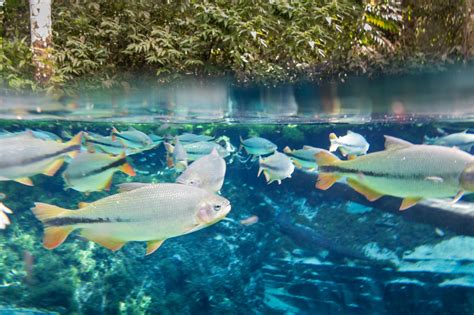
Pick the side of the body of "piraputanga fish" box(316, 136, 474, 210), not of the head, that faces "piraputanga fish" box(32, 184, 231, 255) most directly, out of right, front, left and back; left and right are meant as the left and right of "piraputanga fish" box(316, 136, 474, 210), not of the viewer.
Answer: back

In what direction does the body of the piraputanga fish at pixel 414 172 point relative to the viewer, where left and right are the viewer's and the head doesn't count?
facing to the right of the viewer

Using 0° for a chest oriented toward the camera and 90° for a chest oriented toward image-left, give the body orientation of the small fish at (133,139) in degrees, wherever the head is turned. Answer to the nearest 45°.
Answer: approximately 270°

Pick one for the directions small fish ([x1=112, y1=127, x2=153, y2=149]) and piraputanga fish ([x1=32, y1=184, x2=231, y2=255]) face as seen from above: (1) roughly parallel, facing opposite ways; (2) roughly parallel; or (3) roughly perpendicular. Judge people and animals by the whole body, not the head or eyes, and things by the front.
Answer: roughly parallel

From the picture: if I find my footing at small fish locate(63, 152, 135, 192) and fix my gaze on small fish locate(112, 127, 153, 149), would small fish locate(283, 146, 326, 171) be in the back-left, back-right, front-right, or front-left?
front-right

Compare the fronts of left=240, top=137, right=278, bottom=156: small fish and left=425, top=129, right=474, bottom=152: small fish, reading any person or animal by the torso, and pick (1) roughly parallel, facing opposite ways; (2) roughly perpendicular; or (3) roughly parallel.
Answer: roughly parallel
